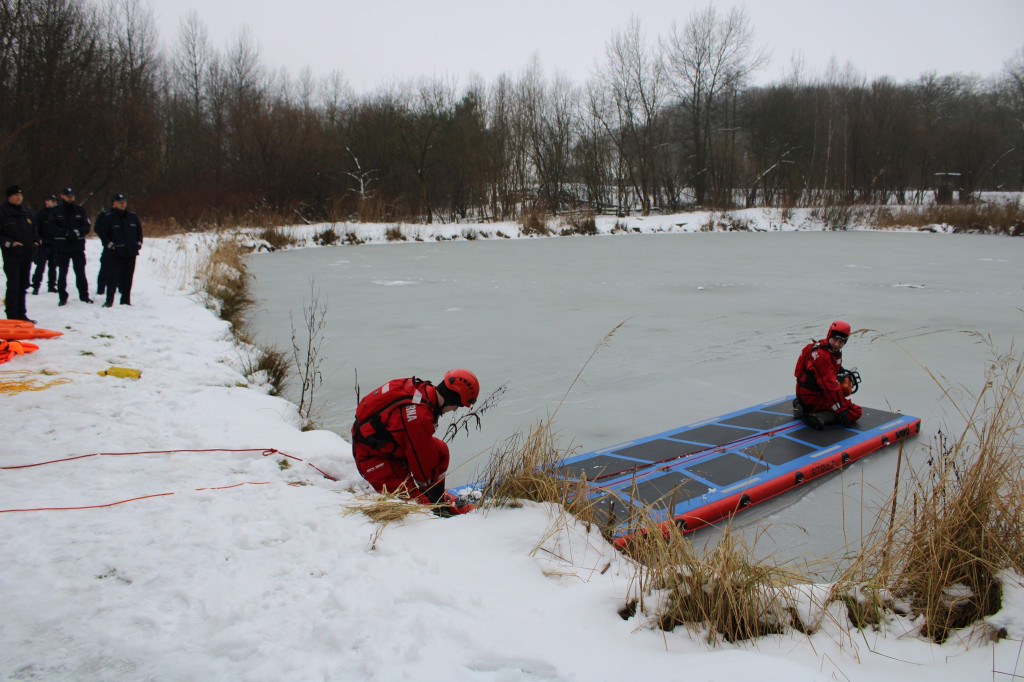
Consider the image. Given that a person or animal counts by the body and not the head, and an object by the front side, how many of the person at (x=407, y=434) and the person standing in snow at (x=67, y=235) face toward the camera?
1

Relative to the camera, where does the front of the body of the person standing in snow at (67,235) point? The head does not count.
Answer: toward the camera

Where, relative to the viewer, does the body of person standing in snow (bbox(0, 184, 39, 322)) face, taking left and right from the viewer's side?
facing the viewer and to the right of the viewer

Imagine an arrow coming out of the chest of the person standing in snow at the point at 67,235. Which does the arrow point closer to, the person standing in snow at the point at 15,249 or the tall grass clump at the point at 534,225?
the person standing in snow

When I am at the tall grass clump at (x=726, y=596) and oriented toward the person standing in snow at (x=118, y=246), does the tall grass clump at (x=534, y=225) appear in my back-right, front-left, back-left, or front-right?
front-right

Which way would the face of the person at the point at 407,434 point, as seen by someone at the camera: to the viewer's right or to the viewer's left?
to the viewer's right

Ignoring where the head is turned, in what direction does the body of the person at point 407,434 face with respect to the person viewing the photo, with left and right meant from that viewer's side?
facing to the right of the viewer
